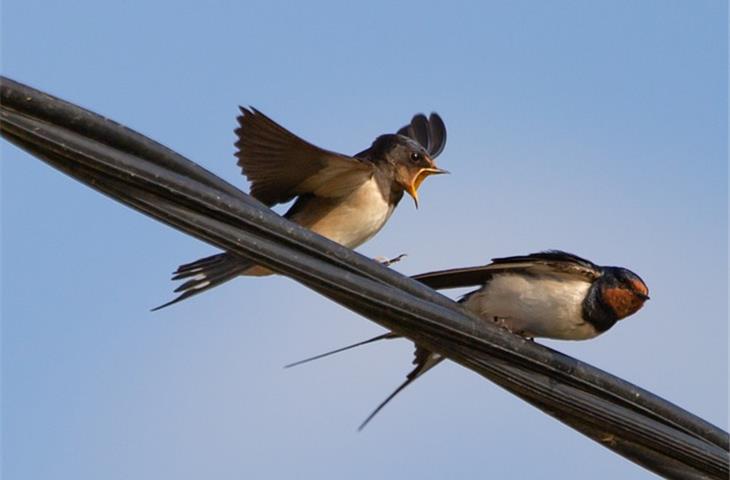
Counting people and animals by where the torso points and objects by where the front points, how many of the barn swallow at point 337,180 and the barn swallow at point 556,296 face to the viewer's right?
2

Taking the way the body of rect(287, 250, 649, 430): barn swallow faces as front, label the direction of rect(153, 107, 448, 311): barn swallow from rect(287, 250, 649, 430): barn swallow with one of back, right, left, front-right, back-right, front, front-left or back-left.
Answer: back-left

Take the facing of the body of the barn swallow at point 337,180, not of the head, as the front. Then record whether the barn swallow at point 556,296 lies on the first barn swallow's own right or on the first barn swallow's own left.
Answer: on the first barn swallow's own right

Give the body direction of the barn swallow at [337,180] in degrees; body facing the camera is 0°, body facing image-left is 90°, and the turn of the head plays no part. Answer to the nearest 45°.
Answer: approximately 270°

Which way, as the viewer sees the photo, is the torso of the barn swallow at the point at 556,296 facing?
to the viewer's right

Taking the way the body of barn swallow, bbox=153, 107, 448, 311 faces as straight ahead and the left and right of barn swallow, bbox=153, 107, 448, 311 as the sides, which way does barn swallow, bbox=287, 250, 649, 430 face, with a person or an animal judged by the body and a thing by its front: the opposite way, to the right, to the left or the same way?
the same way
